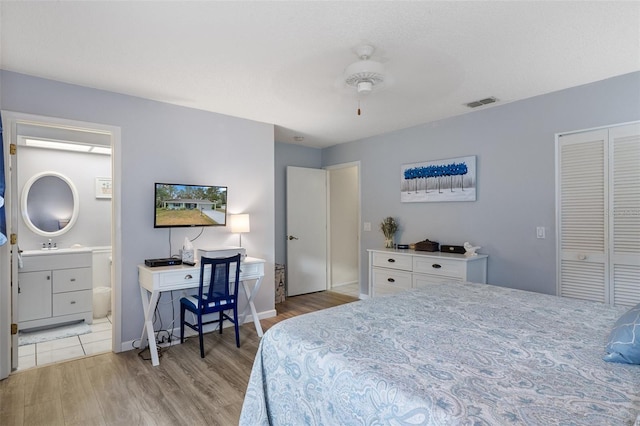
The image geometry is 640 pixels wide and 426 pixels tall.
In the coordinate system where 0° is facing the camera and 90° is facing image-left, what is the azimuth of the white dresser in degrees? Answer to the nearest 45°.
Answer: approximately 45°

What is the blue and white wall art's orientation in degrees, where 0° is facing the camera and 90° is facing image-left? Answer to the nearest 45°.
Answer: approximately 45°

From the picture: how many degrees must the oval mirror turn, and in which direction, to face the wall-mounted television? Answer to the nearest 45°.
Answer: approximately 45° to its left

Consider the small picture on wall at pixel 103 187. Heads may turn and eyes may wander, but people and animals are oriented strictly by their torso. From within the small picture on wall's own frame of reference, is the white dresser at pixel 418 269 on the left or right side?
on its left

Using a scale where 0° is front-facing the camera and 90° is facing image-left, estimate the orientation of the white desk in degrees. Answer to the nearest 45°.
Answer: approximately 315°

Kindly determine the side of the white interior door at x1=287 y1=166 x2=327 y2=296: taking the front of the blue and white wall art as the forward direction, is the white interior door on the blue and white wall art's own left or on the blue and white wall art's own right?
on the blue and white wall art's own right
